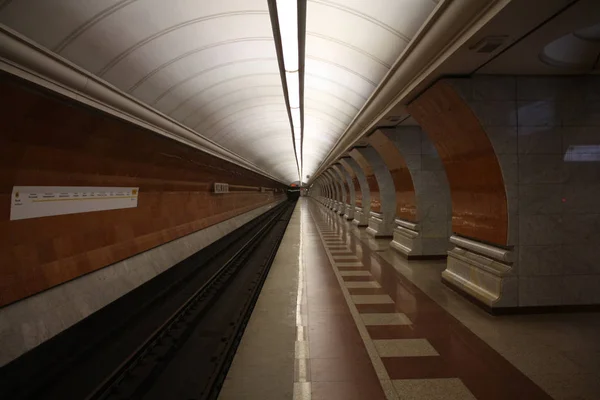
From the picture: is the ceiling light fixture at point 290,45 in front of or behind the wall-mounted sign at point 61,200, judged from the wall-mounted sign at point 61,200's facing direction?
in front

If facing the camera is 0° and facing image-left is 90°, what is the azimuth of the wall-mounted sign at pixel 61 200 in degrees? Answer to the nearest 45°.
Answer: approximately 315°

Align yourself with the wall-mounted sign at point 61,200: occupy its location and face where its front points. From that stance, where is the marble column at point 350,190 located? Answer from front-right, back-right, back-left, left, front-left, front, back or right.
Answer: left
